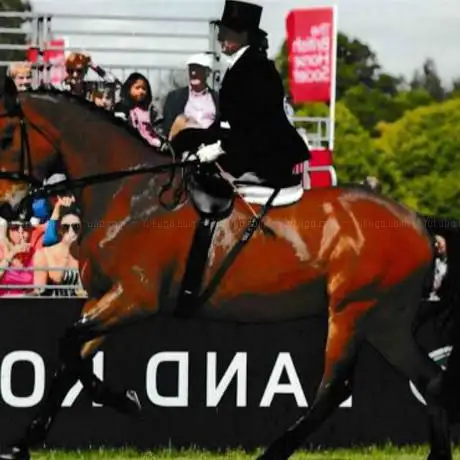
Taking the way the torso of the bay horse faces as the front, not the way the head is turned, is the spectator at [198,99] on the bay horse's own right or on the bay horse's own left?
on the bay horse's own right

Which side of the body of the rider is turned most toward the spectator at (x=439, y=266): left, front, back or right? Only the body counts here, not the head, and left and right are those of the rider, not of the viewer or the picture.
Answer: back

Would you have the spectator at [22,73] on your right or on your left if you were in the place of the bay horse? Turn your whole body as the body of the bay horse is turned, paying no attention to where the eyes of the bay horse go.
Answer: on your right

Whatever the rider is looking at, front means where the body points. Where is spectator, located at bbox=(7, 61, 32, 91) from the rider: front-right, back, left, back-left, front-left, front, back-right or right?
front-right

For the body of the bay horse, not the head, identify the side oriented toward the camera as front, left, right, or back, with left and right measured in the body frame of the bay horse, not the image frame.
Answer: left

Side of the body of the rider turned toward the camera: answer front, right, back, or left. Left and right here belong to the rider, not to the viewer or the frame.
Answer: left

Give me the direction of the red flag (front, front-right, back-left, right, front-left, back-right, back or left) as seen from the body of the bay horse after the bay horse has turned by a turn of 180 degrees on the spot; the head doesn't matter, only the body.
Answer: left

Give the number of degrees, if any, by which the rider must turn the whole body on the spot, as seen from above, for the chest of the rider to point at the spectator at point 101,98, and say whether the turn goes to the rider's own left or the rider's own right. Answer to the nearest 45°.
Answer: approximately 45° to the rider's own right

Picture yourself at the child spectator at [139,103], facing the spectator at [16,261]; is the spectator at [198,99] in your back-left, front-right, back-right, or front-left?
back-left

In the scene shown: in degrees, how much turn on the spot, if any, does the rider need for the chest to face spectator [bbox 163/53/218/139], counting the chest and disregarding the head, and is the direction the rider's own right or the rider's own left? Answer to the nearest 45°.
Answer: approximately 90° to the rider's own right
